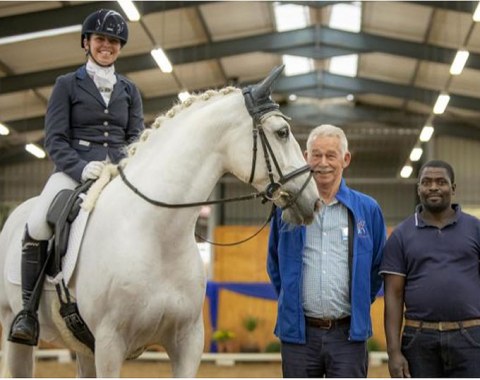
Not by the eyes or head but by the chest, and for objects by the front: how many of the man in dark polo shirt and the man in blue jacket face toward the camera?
2

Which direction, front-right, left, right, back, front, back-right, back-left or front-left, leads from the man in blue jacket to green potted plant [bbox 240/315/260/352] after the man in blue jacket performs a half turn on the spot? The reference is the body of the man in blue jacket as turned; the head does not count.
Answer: front

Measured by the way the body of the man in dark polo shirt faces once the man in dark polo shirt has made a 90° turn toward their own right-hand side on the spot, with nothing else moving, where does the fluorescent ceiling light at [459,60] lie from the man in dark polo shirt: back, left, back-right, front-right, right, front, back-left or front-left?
right

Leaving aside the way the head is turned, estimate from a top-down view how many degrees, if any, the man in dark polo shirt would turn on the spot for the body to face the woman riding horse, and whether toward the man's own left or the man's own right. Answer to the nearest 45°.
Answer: approximately 90° to the man's own right

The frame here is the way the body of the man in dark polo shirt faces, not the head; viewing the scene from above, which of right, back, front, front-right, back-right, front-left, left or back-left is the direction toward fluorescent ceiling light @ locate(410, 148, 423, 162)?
back

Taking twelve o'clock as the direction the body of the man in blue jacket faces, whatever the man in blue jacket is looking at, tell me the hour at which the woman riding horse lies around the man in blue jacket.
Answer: The woman riding horse is roughly at 3 o'clock from the man in blue jacket.

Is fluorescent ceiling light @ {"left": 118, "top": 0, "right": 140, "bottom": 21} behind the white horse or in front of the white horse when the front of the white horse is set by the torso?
behind

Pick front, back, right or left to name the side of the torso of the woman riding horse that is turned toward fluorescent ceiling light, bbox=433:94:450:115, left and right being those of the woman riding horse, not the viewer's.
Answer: left

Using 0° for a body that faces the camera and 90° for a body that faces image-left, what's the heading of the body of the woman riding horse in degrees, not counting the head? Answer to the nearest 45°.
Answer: approximately 315°

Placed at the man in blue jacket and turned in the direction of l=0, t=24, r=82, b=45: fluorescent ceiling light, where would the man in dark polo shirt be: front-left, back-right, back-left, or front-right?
back-right

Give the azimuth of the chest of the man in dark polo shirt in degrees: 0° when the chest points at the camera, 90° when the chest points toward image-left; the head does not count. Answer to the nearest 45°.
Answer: approximately 0°
